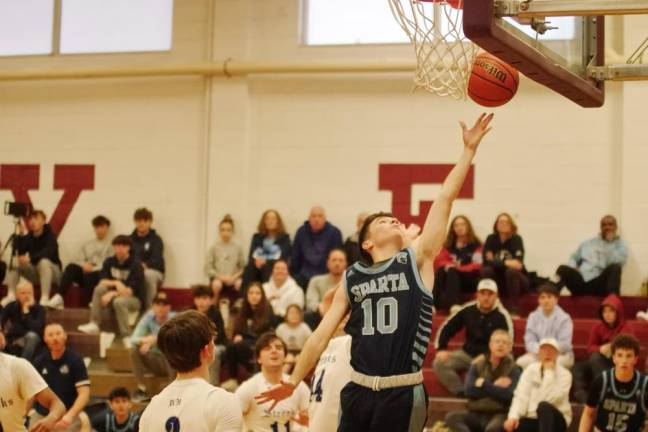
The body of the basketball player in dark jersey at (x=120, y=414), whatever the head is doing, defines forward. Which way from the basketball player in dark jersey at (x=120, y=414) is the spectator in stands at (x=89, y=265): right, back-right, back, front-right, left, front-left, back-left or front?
back

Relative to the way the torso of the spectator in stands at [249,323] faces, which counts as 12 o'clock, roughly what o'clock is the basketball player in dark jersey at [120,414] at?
the basketball player in dark jersey at [120,414] is roughly at 12 o'clock from the spectator in stands at [249,323].

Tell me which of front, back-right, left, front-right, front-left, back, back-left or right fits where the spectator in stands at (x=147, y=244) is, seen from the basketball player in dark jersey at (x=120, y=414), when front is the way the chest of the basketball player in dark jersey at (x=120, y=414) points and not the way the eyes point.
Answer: back

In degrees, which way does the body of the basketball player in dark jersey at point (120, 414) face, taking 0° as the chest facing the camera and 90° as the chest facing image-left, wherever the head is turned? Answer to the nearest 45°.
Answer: approximately 0°

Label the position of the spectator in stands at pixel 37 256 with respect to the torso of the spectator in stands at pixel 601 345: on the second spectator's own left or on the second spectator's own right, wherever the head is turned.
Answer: on the second spectator's own right

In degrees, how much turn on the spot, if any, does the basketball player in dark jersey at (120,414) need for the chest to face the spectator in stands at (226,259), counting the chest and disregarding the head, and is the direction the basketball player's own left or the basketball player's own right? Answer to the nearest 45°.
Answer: approximately 135° to the basketball player's own left

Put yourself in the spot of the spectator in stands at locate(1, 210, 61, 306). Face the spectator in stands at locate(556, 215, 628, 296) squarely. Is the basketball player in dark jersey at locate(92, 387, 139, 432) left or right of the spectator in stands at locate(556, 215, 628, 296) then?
right

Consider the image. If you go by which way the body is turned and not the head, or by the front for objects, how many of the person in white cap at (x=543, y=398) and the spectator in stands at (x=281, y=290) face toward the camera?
2
